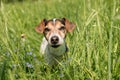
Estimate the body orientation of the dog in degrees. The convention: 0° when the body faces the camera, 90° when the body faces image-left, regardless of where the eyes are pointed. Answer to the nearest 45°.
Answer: approximately 0°
